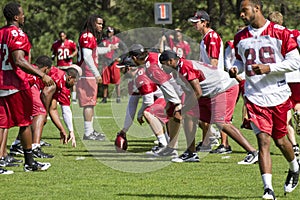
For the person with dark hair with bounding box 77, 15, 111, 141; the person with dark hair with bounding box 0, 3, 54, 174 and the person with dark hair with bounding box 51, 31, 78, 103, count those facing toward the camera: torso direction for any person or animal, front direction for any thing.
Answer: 1

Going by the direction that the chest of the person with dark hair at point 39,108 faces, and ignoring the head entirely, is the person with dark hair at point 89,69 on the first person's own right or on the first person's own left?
on the first person's own left

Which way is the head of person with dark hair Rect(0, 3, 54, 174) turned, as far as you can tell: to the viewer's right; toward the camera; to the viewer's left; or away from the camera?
to the viewer's right

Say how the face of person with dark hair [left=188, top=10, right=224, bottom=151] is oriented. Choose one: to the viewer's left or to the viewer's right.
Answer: to the viewer's left

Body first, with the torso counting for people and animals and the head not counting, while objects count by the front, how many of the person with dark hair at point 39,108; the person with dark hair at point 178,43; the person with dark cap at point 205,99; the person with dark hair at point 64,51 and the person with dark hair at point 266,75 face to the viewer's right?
1

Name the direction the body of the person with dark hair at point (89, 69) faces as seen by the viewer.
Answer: to the viewer's right

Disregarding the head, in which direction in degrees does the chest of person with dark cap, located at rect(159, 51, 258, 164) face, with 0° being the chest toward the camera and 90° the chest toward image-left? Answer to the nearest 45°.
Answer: approximately 90°

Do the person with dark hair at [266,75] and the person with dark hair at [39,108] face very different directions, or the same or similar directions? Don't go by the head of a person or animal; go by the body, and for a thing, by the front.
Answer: very different directions

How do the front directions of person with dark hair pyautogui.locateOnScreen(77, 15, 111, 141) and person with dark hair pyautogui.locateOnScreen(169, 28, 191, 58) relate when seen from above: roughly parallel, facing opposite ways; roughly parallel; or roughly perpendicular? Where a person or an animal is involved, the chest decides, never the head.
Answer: roughly perpendicular

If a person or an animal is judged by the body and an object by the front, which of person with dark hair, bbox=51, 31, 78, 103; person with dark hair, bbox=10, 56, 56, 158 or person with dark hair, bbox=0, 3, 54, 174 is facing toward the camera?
person with dark hair, bbox=51, 31, 78, 103

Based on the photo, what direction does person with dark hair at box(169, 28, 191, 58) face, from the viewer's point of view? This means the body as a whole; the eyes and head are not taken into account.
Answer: toward the camera

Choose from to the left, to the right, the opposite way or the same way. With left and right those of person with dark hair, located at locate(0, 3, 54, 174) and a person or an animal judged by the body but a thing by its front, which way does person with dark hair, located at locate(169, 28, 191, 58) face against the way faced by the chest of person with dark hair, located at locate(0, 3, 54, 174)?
to the right

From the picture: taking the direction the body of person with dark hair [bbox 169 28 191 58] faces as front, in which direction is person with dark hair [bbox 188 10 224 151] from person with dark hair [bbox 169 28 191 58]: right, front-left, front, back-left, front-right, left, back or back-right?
front

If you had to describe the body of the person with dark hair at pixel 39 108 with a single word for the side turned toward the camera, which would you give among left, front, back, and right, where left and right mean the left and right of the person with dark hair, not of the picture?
right

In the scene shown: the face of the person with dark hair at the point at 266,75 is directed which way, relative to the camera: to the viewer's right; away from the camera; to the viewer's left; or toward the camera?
to the viewer's left
